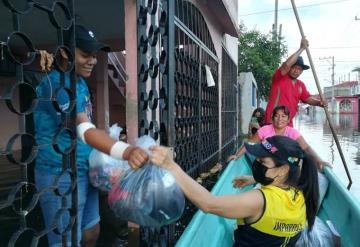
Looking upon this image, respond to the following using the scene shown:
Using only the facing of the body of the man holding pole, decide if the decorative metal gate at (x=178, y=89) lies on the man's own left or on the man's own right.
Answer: on the man's own right

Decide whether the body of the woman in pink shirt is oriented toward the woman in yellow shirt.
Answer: yes

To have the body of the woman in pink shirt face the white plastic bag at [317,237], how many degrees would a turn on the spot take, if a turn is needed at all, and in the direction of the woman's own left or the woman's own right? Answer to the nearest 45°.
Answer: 0° — they already face it

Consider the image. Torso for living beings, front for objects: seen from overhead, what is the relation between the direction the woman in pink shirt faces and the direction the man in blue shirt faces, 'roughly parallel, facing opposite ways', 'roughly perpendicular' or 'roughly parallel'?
roughly perpendicular

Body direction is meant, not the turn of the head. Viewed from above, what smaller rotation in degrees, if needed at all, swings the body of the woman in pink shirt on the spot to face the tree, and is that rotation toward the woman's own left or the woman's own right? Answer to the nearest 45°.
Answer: approximately 180°

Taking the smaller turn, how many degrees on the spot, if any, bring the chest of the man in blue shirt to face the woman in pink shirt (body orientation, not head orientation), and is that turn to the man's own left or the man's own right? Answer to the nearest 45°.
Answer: approximately 90° to the man's own left

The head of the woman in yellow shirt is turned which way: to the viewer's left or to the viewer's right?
to the viewer's left

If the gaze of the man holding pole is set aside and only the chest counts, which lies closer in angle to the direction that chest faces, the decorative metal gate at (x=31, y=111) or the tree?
the decorative metal gate

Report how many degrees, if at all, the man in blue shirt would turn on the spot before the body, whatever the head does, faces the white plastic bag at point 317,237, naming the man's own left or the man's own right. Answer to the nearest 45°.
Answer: approximately 45° to the man's own left

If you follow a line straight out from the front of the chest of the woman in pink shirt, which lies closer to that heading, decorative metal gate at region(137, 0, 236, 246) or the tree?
the decorative metal gate
